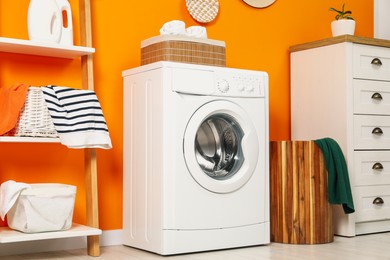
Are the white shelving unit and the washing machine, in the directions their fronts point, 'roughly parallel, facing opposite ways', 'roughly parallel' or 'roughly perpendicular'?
roughly parallel

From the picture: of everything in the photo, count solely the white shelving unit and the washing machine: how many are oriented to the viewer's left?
0

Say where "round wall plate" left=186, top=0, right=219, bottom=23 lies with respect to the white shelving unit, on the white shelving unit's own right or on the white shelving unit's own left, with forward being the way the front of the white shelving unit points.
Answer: on the white shelving unit's own left

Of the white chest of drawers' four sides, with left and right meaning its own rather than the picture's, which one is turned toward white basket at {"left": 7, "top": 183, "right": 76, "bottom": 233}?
right

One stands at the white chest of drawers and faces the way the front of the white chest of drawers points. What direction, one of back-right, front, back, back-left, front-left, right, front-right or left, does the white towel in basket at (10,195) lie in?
right

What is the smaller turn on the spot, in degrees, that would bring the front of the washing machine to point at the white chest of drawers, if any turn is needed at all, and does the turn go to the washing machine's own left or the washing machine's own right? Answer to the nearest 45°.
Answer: approximately 90° to the washing machine's own left

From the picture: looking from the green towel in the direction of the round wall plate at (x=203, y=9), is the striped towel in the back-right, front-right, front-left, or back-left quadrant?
front-left

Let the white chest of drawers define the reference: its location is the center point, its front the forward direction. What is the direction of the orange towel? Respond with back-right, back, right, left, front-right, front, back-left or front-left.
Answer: right

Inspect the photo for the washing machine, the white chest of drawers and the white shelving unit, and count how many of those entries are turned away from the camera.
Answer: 0

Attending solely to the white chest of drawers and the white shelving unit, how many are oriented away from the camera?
0

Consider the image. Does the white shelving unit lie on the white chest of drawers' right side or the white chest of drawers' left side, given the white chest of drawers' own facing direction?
on its right

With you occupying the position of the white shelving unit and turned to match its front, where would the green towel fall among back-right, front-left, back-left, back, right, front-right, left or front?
front-left

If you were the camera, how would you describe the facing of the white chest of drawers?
facing the viewer and to the right of the viewer
